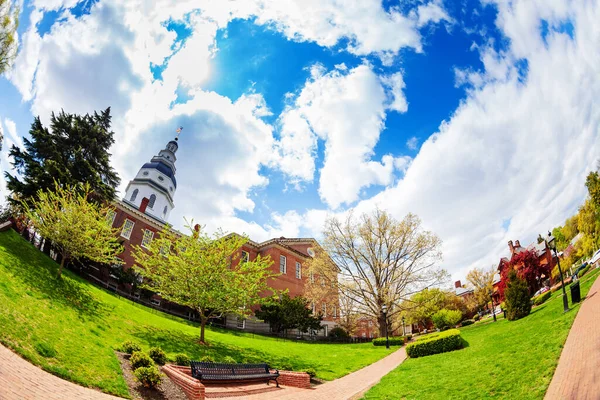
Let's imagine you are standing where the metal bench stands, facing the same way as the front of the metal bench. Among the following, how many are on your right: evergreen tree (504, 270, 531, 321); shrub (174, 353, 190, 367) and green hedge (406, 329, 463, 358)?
1

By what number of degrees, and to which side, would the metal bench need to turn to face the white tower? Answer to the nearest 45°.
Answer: approximately 135° to its right

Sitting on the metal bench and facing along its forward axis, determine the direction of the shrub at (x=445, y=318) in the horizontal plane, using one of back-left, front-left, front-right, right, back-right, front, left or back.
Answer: back-left

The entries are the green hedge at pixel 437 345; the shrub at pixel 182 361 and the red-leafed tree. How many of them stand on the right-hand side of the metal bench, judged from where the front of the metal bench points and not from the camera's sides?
1

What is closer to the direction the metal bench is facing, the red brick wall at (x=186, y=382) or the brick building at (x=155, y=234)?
the red brick wall

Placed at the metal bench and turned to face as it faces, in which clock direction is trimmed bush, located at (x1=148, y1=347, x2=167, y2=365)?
The trimmed bush is roughly at 3 o'clock from the metal bench.

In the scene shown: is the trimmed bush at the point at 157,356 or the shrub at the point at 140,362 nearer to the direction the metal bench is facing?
the shrub

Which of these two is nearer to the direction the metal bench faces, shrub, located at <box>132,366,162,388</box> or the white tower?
the shrub

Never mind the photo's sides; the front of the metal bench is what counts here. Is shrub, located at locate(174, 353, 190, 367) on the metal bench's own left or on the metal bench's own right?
on the metal bench's own right

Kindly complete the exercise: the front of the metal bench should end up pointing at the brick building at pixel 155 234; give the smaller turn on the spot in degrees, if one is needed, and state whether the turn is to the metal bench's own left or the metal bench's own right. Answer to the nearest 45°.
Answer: approximately 135° to the metal bench's own right

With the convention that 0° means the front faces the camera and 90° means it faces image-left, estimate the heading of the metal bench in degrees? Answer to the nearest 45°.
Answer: approximately 0°

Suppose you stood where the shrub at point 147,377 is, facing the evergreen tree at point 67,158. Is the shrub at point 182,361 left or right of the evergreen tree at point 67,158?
right

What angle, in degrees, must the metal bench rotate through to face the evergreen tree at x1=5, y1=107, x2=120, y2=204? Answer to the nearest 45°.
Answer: approximately 135° to its right

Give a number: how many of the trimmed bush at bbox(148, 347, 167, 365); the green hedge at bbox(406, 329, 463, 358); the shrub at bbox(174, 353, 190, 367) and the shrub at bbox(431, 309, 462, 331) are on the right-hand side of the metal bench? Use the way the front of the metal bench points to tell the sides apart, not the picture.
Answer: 2
